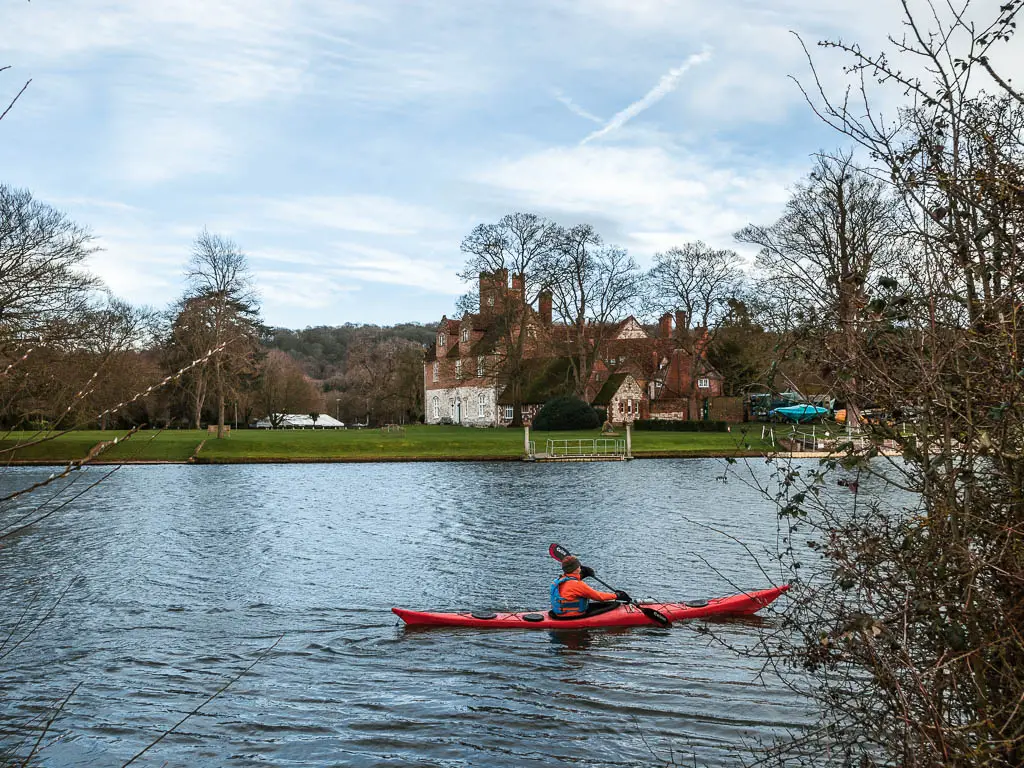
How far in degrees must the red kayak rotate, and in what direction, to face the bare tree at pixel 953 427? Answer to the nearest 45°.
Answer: approximately 90° to its right

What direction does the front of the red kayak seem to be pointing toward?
to the viewer's right
